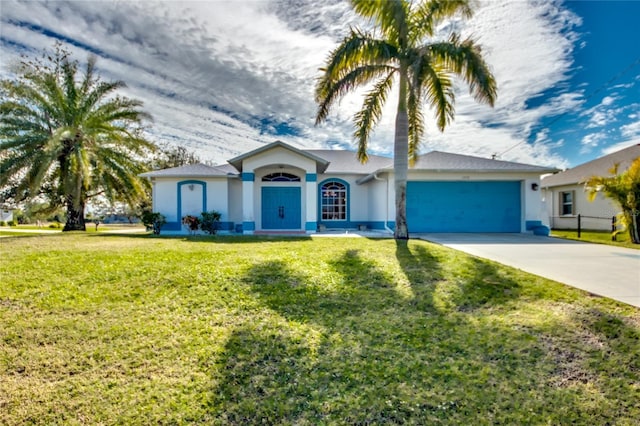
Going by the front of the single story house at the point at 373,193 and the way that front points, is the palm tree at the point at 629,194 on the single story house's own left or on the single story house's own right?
on the single story house's own left

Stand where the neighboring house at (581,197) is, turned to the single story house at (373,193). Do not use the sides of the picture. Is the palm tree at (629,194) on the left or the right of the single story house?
left

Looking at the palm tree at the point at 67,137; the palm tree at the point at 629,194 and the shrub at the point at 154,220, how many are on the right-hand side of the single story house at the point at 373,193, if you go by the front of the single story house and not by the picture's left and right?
2

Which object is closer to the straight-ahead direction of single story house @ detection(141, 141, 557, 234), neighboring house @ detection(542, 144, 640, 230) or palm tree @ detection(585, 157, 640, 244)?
the palm tree

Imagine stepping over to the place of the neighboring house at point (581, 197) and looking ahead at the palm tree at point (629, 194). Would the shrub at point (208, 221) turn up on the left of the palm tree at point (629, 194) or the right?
right

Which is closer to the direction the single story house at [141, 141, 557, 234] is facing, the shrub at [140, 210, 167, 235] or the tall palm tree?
the tall palm tree

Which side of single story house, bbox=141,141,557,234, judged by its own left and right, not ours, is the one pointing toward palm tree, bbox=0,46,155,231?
right

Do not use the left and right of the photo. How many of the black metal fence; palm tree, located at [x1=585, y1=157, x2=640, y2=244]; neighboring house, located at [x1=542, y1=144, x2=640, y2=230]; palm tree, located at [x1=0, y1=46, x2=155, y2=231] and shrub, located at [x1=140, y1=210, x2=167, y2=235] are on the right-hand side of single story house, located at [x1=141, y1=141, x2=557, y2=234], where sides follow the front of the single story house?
2

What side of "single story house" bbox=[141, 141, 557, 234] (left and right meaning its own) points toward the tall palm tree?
front

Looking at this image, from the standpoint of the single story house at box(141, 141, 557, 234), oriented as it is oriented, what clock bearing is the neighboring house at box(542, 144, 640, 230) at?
The neighboring house is roughly at 8 o'clock from the single story house.

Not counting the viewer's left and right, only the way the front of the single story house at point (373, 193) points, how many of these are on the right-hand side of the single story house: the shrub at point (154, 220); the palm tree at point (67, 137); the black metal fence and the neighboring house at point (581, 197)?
2

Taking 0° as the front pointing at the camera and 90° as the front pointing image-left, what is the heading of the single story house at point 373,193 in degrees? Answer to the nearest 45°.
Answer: approximately 0°

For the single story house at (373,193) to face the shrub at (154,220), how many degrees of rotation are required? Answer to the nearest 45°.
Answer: approximately 90° to its right

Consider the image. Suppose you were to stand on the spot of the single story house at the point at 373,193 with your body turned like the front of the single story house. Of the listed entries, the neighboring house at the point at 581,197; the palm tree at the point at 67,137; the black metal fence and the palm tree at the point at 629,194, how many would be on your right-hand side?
1
